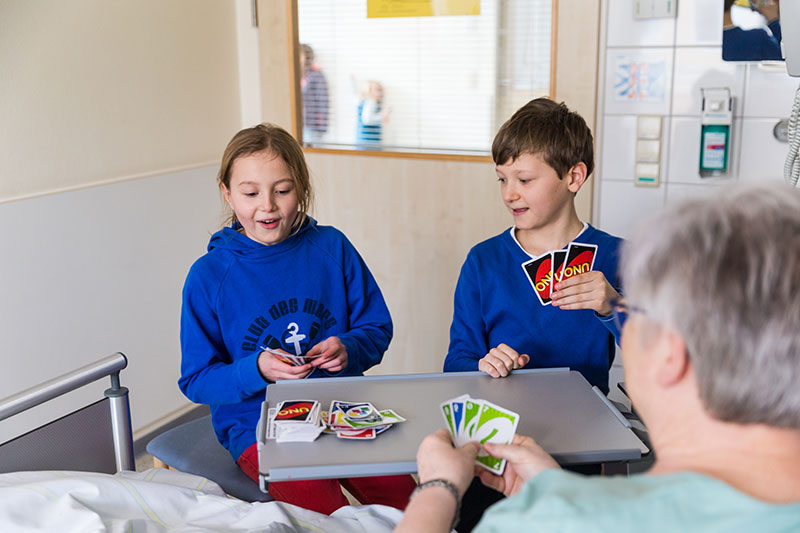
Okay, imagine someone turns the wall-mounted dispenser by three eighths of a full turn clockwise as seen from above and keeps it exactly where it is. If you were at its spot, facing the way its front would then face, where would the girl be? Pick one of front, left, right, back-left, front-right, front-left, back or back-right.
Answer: left

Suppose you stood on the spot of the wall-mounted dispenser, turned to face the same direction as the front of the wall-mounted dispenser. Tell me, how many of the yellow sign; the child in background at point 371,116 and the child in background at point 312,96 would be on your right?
3

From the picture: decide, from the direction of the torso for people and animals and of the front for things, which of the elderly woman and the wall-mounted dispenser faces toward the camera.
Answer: the wall-mounted dispenser

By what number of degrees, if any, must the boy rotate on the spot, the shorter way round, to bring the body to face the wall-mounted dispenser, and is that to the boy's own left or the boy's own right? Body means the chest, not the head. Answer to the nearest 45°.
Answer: approximately 180°

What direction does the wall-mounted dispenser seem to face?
toward the camera

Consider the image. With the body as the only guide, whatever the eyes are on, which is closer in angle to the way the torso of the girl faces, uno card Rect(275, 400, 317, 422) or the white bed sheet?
the uno card

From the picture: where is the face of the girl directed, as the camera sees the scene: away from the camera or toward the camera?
toward the camera

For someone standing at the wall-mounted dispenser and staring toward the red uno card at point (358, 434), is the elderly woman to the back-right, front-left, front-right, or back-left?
front-left

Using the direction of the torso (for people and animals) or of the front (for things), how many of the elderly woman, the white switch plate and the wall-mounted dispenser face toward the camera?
2

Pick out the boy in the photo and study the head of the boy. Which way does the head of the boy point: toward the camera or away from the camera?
toward the camera

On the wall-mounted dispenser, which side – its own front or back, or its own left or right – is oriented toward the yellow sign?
right

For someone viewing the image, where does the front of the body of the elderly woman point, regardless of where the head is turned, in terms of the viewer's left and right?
facing away from the viewer and to the left of the viewer

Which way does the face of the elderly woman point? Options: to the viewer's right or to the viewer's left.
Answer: to the viewer's left

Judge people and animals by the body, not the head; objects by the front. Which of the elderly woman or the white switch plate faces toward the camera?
the white switch plate
